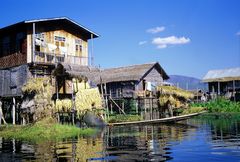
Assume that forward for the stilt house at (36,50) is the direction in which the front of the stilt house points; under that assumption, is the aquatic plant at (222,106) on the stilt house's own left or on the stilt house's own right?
on the stilt house's own left

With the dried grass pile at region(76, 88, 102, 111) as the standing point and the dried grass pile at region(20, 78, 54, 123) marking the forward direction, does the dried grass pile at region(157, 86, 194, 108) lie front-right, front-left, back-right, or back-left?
back-right

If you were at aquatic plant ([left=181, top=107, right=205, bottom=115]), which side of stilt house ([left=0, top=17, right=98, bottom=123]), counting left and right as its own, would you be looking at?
left

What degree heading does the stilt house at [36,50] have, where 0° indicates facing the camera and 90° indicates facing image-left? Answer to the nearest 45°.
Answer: approximately 315°

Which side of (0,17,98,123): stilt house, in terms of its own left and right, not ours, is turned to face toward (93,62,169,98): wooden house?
left

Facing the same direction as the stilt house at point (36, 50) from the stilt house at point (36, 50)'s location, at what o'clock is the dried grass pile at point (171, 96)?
The dried grass pile is roughly at 10 o'clock from the stilt house.
